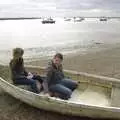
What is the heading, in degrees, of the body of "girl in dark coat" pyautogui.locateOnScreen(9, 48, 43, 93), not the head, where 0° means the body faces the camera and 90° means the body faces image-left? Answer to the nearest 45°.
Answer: approximately 270°
